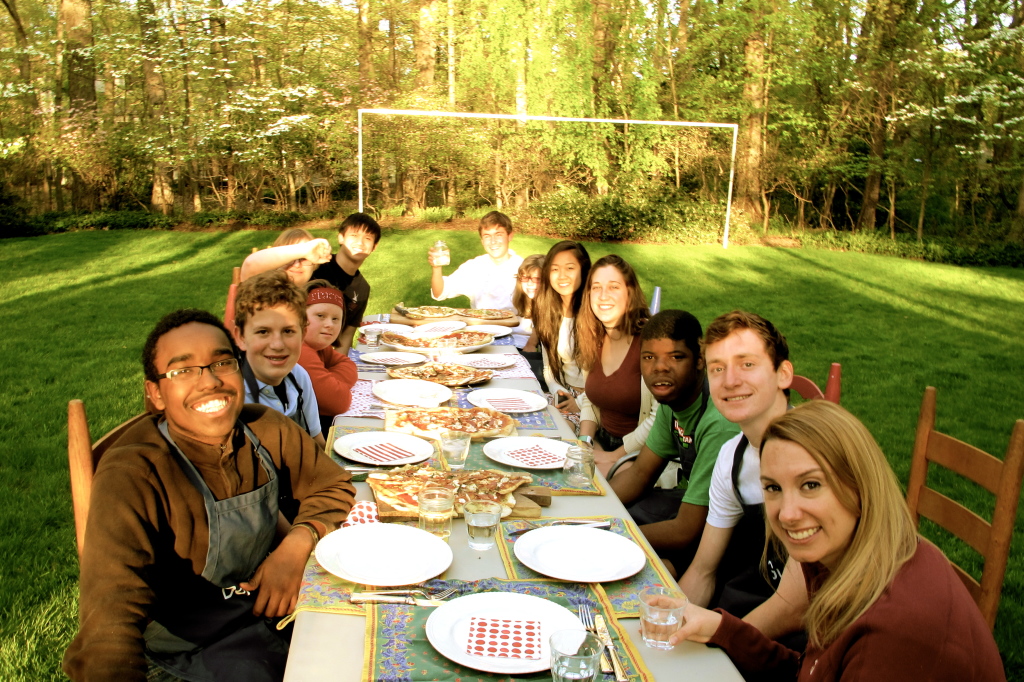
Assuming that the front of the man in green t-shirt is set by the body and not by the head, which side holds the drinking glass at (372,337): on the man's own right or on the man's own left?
on the man's own right

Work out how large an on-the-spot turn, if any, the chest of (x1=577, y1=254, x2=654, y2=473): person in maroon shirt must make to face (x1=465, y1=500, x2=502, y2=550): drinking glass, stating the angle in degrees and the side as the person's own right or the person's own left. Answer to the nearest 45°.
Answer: approximately 45° to the person's own left

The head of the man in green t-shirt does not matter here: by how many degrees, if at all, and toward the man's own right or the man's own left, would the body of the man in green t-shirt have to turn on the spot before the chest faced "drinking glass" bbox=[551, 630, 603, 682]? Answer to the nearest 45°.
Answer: approximately 45° to the man's own left

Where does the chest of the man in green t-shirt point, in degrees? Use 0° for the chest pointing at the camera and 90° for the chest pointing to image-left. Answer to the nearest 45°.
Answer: approximately 45°

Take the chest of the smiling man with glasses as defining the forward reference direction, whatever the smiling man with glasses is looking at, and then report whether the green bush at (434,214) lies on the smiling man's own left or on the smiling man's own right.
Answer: on the smiling man's own left

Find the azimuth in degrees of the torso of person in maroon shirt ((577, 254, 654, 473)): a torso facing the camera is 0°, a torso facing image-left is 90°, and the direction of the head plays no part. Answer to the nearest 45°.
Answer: approximately 45°

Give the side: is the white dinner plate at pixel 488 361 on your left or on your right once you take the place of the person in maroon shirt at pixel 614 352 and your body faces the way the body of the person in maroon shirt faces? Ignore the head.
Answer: on your right

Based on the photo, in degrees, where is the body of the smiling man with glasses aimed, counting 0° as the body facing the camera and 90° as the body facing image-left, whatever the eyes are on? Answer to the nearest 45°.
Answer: approximately 315°
